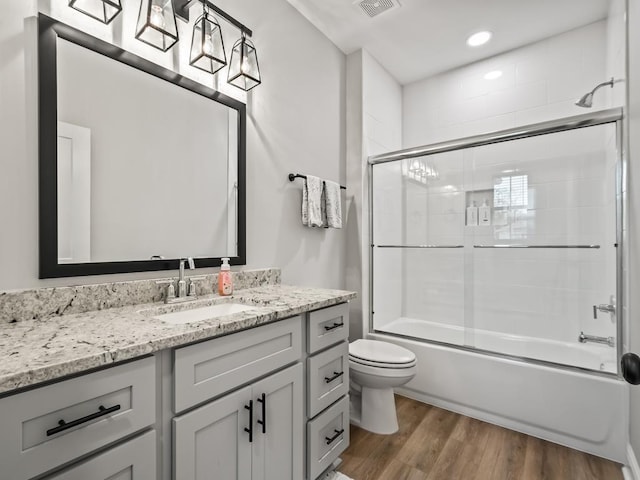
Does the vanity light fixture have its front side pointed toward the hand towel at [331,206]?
no

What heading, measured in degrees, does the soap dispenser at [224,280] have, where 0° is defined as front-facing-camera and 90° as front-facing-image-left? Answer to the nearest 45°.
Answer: approximately 315°

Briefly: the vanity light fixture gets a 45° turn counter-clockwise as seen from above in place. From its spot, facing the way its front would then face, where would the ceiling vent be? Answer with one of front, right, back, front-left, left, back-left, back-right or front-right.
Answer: front

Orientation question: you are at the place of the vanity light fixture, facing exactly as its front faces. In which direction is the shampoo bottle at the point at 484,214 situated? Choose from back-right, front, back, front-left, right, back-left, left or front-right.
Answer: front-left

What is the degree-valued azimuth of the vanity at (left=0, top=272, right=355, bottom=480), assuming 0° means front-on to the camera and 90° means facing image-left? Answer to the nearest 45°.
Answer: approximately 315°

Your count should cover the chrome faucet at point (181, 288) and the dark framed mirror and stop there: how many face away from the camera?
0

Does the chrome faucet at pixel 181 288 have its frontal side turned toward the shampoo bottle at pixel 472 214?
no

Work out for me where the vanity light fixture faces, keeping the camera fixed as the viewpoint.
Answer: facing the viewer and to the right of the viewer

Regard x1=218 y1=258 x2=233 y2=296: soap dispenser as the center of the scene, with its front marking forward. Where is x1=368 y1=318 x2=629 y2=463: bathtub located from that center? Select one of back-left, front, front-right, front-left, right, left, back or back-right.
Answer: front-left

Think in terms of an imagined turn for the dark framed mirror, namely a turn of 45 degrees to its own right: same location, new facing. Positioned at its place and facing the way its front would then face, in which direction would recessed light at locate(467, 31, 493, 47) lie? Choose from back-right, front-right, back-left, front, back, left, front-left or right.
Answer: left

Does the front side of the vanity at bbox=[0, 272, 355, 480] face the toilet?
no

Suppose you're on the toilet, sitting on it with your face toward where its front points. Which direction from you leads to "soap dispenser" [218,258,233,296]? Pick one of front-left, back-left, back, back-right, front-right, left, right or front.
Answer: right

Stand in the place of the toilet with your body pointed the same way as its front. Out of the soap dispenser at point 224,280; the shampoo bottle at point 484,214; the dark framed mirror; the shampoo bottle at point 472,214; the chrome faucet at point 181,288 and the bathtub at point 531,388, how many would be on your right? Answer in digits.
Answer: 3

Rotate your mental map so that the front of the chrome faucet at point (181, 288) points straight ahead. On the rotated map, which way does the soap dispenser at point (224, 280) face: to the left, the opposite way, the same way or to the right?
the same way

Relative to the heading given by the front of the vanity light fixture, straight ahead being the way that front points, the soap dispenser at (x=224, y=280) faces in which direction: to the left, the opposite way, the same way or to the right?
the same way

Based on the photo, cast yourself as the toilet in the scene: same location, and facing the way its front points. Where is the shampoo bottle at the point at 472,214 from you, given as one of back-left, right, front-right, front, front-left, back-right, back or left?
left

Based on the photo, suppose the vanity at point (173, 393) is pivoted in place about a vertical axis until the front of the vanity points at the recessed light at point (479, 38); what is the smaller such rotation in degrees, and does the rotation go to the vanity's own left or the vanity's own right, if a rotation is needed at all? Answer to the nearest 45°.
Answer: approximately 45° to the vanity's own left

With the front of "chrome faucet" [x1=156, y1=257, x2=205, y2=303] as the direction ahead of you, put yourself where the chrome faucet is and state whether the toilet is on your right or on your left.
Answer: on your left

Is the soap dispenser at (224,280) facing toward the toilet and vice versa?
no
